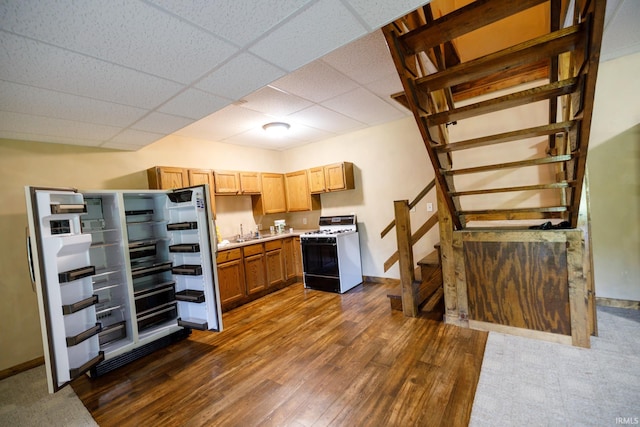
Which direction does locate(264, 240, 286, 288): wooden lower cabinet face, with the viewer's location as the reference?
facing the viewer and to the right of the viewer

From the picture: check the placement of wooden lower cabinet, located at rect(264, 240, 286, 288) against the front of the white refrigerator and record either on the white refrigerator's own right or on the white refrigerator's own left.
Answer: on the white refrigerator's own left

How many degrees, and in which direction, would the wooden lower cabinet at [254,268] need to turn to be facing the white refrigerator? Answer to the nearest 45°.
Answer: approximately 90° to its right

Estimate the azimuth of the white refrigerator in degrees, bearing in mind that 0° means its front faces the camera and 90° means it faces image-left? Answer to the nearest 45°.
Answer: approximately 315°

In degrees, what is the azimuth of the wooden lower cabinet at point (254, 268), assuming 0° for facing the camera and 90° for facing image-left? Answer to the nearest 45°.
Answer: approximately 315°

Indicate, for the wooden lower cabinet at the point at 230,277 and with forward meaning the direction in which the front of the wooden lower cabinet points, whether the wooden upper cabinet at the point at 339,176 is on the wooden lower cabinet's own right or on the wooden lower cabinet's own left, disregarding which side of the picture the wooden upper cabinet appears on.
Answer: on the wooden lower cabinet's own left

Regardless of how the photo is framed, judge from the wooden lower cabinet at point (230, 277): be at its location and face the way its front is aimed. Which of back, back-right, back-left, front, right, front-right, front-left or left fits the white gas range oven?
front-left
